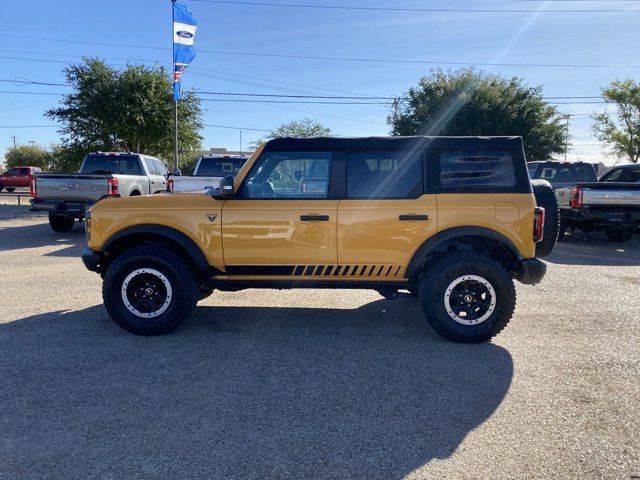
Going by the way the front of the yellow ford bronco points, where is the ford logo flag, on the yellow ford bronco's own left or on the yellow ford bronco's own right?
on the yellow ford bronco's own right

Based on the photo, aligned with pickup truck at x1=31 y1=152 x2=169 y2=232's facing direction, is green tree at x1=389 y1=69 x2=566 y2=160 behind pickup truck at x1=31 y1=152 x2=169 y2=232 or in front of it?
in front

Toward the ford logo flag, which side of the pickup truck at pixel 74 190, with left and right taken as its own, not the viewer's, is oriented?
front

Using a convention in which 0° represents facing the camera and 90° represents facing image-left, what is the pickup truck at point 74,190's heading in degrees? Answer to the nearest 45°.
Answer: approximately 225°

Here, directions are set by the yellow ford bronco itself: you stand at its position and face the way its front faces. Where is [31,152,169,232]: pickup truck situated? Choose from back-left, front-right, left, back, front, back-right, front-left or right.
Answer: front-right

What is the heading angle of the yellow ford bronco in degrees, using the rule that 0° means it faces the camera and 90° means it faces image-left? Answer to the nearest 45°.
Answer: approximately 90°

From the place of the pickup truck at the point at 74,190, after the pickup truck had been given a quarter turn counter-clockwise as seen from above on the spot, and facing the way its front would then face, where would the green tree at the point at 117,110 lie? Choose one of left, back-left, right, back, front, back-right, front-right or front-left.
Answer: front-right

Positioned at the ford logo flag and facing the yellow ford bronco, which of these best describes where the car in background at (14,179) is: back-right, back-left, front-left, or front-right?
back-right

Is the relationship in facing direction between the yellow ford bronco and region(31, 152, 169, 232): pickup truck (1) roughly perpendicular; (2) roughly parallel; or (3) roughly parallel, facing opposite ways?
roughly perpendicular

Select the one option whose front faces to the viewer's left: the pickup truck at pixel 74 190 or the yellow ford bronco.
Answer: the yellow ford bronco

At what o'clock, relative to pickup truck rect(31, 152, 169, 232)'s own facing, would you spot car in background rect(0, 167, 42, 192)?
The car in background is roughly at 10 o'clock from the pickup truck.

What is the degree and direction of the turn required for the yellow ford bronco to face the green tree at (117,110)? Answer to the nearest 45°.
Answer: approximately 45° to its right

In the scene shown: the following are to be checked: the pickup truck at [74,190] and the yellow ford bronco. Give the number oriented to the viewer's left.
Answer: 1
